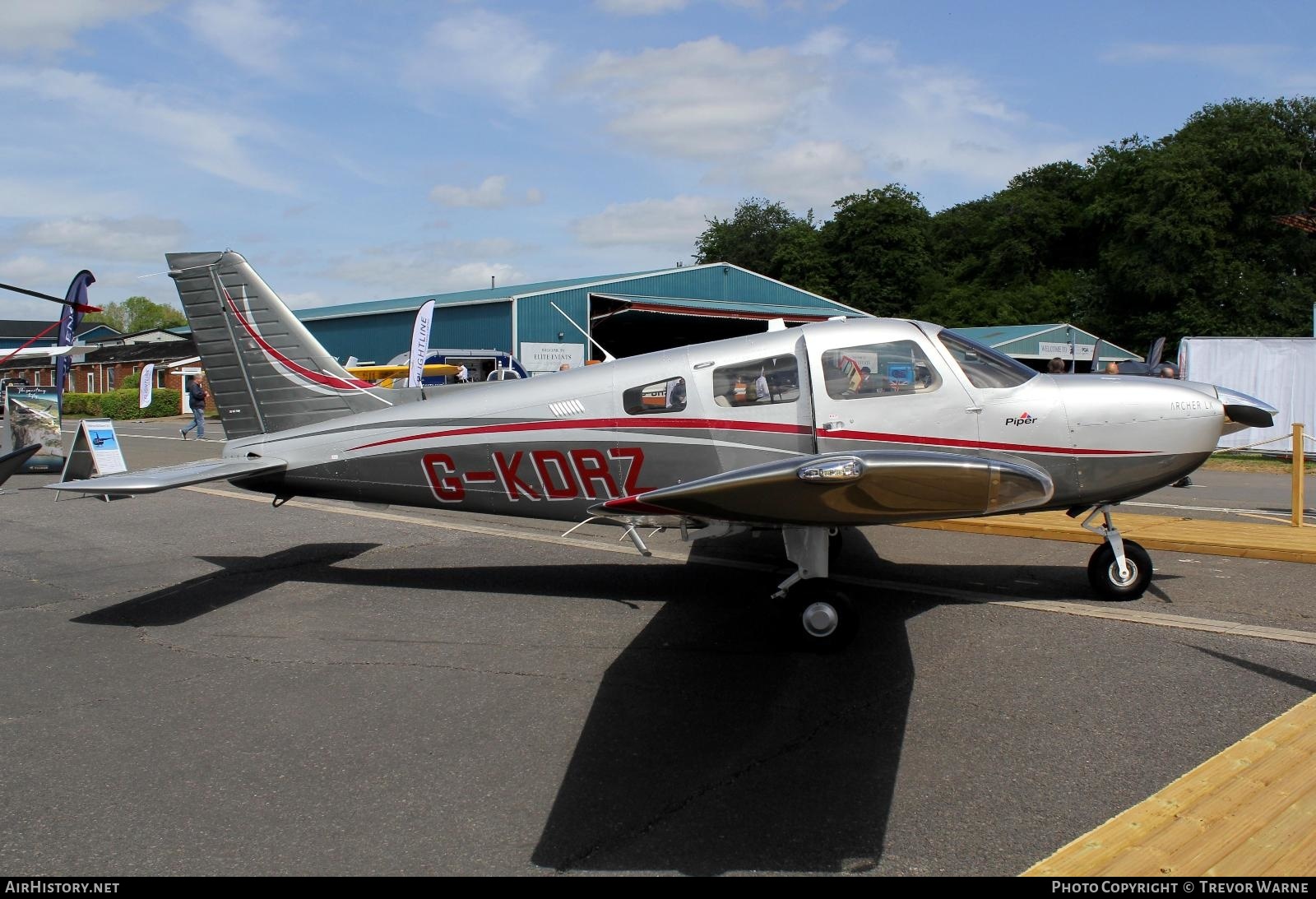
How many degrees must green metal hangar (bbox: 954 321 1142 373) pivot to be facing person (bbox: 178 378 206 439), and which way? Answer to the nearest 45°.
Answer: approximately 90° to its right

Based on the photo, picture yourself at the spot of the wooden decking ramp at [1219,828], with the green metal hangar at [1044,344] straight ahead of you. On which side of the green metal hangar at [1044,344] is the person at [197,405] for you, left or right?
left

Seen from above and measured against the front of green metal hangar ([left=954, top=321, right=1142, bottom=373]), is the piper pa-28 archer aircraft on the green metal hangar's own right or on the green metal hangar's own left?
on the green metal hangar's own right

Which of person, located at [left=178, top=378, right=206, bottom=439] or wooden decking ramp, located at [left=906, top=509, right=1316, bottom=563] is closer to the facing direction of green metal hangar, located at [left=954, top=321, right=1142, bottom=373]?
the wooden decking ramp

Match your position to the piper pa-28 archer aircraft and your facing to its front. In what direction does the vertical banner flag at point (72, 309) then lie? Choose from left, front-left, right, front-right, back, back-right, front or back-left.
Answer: back-left

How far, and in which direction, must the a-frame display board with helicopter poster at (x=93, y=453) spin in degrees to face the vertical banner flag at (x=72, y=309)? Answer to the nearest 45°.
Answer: approximately 135° to its left

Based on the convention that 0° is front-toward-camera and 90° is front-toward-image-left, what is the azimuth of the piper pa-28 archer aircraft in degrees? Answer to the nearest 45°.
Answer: approximately 270°
